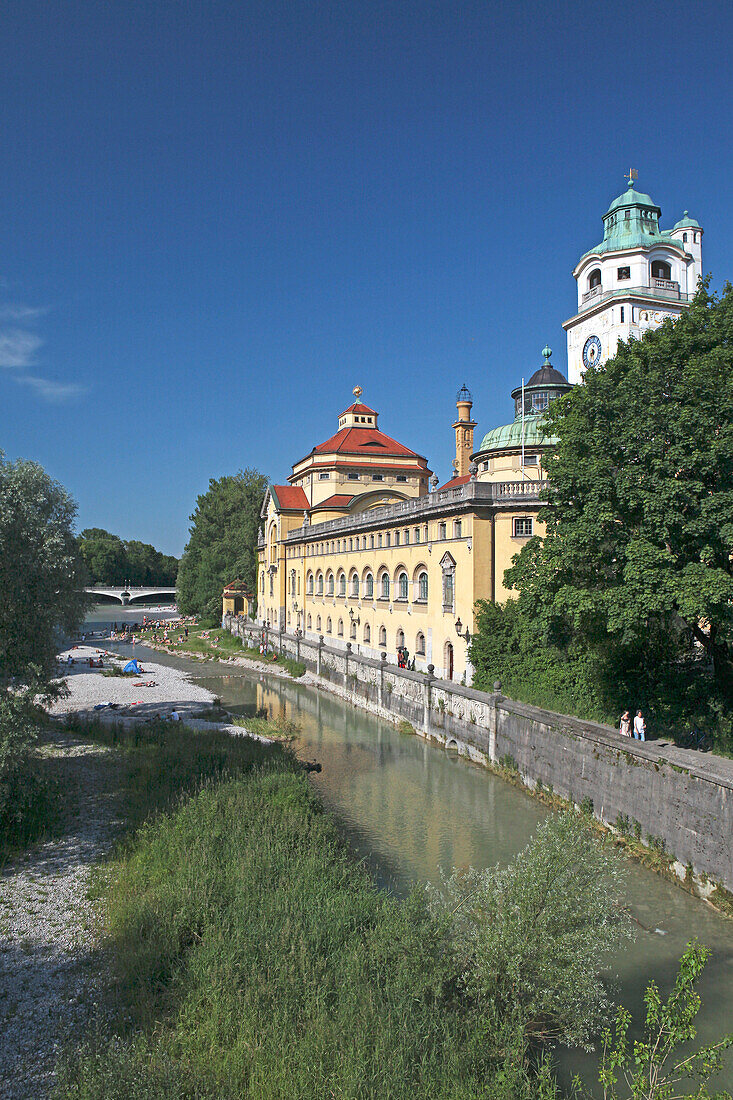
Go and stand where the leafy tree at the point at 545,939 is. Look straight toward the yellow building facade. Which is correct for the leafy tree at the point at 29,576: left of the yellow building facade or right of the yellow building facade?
left

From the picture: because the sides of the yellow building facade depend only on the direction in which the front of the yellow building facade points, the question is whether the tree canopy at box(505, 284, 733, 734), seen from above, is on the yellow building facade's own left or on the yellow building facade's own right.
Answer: on the yellow building facade's own left

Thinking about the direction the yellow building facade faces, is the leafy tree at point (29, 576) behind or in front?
in front

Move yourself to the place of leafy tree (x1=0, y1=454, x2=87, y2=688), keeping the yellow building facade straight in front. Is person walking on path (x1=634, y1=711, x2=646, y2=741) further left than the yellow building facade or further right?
right

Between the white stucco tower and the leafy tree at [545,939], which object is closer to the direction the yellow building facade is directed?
the leafy tree

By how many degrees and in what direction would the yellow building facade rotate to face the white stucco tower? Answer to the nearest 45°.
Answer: approximately 180°

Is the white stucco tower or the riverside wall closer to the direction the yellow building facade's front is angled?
the riverside wall

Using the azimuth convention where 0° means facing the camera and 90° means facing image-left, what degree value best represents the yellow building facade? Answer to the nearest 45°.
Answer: approximately 45°

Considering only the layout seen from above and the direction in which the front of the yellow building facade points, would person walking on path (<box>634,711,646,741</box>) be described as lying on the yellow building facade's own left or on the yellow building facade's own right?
on the yellow building facade's own left

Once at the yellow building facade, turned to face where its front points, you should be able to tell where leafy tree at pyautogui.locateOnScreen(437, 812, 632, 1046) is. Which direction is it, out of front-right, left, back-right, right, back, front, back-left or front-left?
front-left
